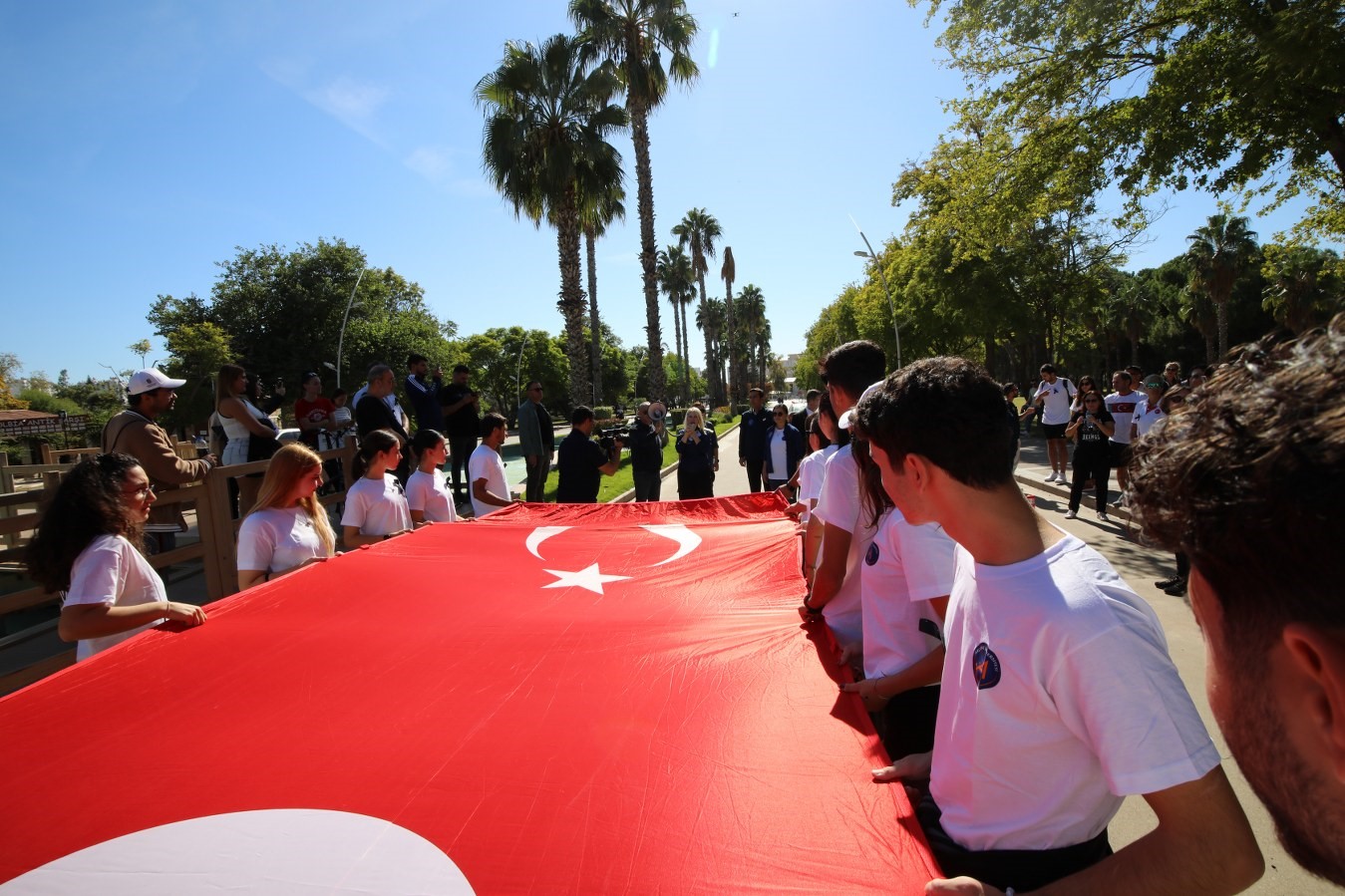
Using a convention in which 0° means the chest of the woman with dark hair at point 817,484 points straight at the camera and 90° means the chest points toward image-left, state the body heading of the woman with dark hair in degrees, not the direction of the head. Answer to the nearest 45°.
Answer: approximately 90°

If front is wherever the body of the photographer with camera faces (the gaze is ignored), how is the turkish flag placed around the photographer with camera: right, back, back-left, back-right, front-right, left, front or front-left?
back-right

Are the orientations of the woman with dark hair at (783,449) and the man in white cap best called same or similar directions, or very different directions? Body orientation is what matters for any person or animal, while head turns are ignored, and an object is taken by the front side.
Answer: very different directions

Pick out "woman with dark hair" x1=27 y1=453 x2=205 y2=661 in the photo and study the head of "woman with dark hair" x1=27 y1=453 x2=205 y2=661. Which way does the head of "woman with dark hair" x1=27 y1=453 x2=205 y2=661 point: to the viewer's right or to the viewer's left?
to the viewer's right

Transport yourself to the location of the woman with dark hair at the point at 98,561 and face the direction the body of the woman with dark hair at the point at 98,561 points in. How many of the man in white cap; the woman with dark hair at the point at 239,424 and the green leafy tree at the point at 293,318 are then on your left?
3

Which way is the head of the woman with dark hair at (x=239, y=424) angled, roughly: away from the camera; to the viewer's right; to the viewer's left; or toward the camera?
to the viewer's right

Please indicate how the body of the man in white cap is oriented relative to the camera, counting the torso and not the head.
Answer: to the viewer's right

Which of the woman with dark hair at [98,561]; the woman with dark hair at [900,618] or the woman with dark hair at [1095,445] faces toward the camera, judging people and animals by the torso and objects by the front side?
the woman with dark hair at [1095,445]

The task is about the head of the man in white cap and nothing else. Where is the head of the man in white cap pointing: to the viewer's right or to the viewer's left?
to the viewer's right

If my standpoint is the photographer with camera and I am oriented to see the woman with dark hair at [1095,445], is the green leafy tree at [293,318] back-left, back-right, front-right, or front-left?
back-left

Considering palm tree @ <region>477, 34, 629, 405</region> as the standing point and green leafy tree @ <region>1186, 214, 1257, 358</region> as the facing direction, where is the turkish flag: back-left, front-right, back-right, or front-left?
back-right

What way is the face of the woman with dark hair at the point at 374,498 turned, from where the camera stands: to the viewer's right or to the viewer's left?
to the viewer's right

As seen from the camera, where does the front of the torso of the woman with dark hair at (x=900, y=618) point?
to the viewer's left

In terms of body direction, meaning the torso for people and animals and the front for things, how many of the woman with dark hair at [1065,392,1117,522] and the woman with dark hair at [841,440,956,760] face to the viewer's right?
0

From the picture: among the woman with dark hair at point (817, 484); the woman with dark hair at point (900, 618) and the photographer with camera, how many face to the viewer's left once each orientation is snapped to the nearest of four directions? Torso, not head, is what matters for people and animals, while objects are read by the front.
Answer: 2

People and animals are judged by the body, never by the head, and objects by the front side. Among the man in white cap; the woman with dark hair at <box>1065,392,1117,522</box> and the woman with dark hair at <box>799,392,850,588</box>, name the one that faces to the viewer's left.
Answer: the woman with dark hair at <box>799,392,850,588</box>

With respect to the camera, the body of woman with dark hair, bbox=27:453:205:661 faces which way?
to the viewer's right

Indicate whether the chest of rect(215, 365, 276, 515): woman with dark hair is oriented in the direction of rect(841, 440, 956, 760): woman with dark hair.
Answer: no

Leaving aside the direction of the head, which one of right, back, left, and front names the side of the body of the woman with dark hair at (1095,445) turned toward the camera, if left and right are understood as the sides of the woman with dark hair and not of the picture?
front

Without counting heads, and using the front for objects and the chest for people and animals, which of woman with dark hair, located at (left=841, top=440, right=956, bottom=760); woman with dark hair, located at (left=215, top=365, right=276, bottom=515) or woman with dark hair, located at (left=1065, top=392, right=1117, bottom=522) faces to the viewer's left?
woman with dark hair, located at (left=841, top=440, right=956, bottom=760)

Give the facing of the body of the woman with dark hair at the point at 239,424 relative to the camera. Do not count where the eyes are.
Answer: to the viewer's right
